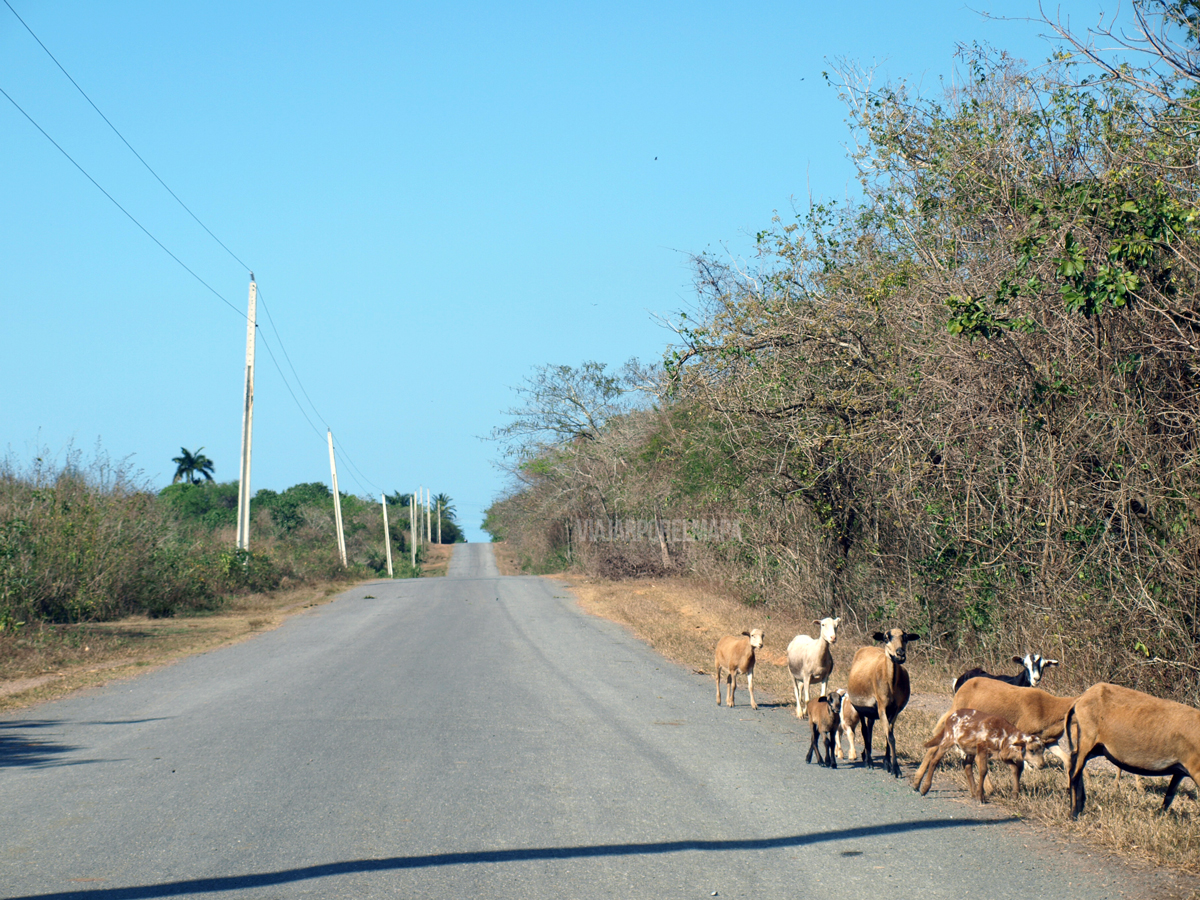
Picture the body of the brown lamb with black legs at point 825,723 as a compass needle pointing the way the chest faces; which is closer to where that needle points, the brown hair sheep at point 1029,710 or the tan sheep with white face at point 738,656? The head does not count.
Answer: the brown hair sheep

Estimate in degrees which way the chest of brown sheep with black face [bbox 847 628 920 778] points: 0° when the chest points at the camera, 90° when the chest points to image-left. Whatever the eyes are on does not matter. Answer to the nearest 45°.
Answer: approximately 315°

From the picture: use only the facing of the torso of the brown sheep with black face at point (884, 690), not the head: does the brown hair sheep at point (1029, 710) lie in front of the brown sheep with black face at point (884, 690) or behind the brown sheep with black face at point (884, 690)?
in front

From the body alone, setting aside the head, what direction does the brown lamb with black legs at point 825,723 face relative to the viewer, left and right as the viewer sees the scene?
facing the viewer and to the right of the viewer

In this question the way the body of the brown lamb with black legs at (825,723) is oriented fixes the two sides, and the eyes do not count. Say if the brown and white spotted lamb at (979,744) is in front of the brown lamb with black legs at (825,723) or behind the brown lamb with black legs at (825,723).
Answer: in front

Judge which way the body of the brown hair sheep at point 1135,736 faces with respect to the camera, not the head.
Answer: to the viewer's right
